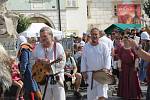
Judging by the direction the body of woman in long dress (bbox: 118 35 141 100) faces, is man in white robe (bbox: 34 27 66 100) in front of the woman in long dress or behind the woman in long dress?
in front

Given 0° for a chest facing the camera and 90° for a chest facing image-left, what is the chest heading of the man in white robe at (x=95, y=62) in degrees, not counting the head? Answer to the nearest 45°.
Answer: approximately 0°

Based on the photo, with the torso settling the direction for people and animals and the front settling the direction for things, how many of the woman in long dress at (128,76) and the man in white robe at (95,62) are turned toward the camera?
2

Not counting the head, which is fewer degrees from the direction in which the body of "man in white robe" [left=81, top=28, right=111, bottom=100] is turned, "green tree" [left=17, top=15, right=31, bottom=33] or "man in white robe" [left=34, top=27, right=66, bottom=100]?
the man in white robe

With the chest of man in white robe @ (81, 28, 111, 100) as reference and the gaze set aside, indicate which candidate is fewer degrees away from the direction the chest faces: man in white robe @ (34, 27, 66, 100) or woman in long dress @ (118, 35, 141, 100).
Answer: the man in white robe

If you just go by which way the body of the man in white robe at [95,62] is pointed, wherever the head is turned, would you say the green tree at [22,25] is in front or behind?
behind
